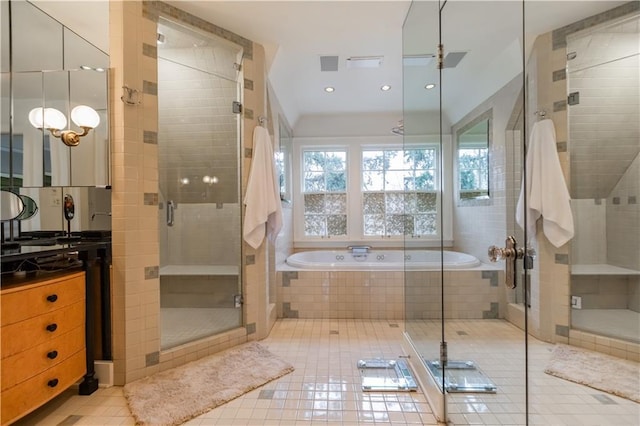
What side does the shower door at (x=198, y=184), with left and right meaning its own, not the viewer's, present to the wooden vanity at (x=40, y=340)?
right

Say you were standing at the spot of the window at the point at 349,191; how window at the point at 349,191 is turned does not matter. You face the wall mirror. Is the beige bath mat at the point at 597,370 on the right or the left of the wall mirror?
left

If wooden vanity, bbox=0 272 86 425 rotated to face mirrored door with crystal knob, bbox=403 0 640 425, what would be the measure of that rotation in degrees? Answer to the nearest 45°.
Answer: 0° — it already faces it

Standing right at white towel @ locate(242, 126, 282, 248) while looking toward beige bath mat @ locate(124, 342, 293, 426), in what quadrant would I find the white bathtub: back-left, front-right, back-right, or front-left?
back-left

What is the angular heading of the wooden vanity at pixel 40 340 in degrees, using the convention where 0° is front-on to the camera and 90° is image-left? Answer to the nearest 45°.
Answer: approximately 315°

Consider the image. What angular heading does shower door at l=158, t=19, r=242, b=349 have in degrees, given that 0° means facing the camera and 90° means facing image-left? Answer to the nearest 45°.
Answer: approximately 315°
